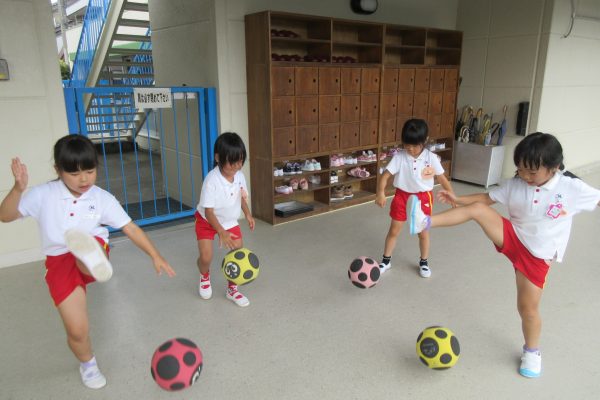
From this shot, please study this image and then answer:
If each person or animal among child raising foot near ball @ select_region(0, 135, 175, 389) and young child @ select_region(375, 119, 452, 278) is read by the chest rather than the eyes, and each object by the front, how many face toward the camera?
2

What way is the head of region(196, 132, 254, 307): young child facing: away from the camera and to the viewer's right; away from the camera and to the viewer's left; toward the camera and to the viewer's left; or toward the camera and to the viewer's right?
toward the camera and to the viewer's right

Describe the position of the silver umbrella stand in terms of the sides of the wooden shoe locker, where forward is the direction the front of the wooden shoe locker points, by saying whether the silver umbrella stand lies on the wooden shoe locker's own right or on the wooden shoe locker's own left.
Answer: on the wooden shoe locker's own left

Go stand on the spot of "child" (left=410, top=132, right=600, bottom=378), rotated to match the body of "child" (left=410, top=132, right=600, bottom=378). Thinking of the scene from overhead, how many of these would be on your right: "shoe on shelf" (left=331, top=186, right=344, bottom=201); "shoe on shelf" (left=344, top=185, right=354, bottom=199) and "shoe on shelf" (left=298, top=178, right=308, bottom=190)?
3

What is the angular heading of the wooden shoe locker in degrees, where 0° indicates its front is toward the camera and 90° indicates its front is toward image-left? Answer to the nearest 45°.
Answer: approximately 315°

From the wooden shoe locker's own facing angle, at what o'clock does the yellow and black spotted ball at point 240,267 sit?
The yellow and black spotted ball is roughly at 2 o'clock from the wooden shoe locker.

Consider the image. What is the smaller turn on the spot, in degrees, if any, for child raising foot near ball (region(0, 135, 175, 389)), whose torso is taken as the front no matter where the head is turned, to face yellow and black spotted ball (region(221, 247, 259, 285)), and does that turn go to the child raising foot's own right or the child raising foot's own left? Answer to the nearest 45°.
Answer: approximately 90° to the child raising foot's own left

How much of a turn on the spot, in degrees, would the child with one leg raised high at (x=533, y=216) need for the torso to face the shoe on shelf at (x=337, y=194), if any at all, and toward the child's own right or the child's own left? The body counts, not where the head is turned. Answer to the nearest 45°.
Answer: approximately 90° to the child's own right

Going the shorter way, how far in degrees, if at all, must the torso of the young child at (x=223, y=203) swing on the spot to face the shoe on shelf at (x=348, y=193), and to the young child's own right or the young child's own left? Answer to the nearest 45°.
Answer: approximately 90° to the young child's own left

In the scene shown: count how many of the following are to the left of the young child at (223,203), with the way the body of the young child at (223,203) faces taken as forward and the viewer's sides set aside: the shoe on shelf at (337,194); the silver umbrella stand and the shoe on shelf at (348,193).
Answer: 3
